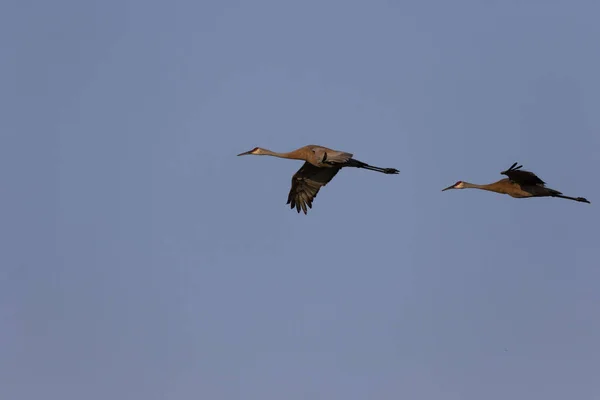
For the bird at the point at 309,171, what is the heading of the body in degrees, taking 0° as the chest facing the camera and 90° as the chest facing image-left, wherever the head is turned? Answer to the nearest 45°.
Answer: approximately 90°

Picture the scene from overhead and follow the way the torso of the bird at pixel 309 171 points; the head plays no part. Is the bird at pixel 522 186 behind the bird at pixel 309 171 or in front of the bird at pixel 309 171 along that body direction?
behind

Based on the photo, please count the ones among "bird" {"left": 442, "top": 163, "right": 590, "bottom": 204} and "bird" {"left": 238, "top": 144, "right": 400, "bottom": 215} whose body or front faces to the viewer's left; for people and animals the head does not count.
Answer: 2

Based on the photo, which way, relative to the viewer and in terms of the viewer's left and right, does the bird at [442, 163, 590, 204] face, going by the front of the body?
facing to the left of the viewer
